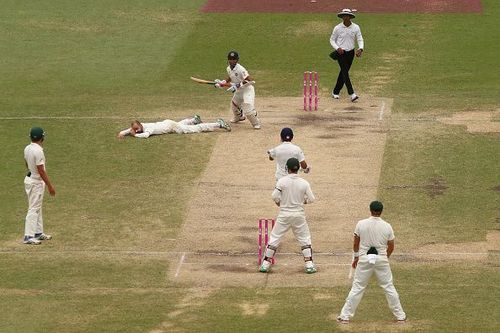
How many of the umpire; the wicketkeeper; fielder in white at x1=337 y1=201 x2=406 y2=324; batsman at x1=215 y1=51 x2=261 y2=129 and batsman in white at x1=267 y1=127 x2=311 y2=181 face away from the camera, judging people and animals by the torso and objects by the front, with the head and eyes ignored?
3

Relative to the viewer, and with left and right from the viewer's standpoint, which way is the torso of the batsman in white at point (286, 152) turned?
facing away from the viewer

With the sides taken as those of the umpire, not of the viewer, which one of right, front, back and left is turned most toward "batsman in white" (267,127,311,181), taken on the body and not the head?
front

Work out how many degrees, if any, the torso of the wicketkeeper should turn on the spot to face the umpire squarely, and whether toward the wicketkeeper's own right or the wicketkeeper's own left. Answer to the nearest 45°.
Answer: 0° — they already face them

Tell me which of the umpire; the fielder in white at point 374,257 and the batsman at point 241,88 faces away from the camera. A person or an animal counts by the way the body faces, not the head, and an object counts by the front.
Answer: the fielder in white

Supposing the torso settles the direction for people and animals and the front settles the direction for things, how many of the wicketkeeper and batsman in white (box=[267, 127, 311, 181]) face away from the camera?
2

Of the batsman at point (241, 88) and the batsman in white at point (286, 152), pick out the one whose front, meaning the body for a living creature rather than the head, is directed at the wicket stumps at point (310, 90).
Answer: the batsman in white

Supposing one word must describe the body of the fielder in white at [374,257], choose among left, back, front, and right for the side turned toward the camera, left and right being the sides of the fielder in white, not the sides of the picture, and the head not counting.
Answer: back

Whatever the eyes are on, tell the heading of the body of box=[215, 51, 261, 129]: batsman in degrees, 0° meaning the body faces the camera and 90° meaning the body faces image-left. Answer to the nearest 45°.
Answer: approximately 45°

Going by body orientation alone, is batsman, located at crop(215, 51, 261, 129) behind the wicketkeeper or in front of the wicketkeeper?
in front

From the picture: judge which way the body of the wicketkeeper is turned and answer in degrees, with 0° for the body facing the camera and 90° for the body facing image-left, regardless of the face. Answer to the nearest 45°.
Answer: approximately 180°

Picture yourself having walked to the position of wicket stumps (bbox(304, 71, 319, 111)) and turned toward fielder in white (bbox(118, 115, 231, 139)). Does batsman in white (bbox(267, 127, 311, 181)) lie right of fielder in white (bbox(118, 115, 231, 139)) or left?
left

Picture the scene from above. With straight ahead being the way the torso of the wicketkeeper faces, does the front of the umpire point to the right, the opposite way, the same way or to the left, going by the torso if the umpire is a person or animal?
the opposite way

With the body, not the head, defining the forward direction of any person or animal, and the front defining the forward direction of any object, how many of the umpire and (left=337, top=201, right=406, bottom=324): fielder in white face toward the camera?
1

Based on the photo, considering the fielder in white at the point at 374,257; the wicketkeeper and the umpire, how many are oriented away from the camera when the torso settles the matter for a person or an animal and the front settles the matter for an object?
2

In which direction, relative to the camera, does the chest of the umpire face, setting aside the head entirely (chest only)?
toward the camera
